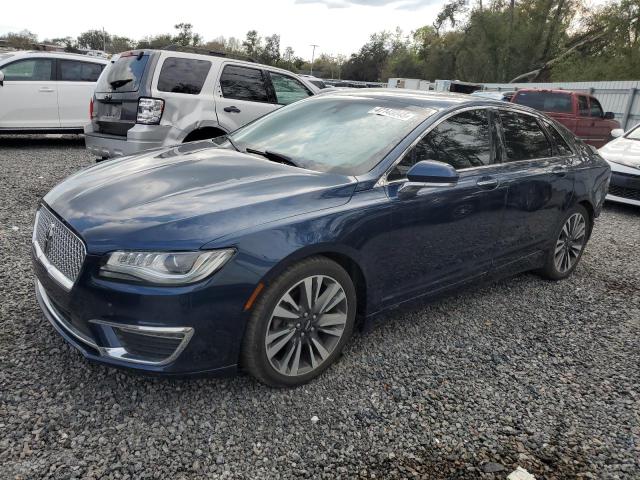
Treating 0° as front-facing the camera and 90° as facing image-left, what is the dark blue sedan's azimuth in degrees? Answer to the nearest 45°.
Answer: approximately 45°

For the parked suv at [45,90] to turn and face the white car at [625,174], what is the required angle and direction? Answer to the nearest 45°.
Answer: approximately 135° to its left

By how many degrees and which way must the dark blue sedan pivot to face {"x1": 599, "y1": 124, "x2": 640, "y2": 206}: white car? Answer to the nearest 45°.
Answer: approximately 180°

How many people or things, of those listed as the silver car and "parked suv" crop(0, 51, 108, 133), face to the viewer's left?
1

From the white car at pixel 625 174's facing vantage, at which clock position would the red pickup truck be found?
The red pickup truck is roughly at 4 o'clock from the white car.

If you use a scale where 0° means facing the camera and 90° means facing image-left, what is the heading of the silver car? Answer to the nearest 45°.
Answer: approximately 225°

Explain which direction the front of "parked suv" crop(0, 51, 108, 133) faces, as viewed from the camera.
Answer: facing to the left of the viewer

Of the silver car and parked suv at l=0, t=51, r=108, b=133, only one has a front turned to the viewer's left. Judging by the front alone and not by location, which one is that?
the parked suv

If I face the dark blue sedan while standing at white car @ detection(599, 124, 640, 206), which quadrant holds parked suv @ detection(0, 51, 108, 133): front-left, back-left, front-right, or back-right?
front-right

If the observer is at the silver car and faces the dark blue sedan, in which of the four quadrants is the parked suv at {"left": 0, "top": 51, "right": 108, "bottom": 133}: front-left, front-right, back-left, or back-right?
back-right

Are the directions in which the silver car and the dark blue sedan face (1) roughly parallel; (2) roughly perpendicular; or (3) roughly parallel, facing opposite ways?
roughly parallel, facing opposite ways

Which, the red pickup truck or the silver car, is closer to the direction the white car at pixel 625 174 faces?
the silver car
